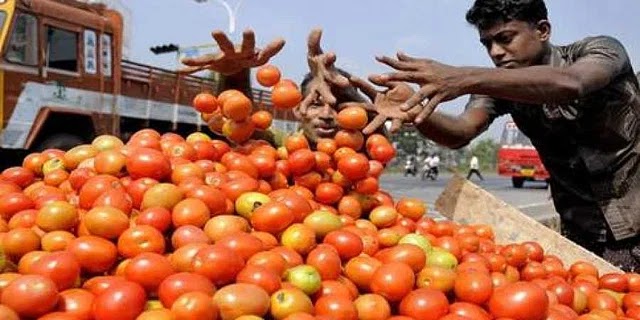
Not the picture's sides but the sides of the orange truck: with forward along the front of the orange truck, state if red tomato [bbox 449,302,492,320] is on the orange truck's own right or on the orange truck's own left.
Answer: on the orange truck's own left

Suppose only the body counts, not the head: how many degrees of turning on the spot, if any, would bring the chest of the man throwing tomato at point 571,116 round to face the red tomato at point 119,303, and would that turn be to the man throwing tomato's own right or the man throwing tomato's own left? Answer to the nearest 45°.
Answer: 0° — they already face it

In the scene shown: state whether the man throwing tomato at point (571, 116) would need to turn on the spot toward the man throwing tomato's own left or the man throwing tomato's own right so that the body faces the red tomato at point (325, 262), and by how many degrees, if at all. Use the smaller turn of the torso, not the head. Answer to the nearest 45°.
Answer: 0° — they already face it

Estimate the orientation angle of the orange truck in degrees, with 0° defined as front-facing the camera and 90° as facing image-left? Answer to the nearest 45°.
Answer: approximately 45°

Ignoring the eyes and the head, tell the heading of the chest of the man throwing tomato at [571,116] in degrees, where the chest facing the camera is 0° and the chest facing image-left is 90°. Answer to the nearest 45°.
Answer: approximately 45°

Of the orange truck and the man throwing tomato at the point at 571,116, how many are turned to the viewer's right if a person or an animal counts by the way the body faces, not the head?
0

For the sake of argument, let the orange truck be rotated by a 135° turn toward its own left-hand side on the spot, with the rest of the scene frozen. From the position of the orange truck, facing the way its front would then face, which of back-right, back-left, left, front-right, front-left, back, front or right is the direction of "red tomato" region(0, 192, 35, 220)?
right

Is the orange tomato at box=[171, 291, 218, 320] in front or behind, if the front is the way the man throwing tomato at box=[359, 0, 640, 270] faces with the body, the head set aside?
in front

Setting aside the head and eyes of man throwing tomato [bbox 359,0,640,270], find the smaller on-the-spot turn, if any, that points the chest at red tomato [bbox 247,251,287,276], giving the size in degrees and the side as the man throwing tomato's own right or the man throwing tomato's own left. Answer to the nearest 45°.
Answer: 0° — they already face it

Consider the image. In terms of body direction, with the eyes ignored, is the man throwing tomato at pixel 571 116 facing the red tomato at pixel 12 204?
yes

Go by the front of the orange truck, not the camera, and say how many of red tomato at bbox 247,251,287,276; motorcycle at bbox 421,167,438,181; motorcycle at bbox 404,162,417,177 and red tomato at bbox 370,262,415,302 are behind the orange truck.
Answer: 2

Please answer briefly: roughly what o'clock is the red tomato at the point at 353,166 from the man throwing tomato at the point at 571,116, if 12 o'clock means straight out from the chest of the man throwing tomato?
The red tomato is roughly at 12 o'clock from the man throwing tomato.

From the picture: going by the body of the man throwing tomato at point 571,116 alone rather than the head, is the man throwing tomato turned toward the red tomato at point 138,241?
yes

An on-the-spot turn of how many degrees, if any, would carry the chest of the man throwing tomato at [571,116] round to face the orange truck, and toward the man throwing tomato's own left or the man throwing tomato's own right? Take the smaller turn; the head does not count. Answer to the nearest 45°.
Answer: approximately 90° to the man throwing tomato's own right

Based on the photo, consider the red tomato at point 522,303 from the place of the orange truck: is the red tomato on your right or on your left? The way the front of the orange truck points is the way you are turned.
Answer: on your left

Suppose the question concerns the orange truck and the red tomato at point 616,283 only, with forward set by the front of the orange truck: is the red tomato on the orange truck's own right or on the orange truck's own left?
on the orange truck's own left

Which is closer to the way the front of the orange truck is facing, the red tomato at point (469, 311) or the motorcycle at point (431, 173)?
the red tomato

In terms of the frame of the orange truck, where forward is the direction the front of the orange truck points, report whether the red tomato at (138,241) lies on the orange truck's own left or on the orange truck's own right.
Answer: on the orange truck's own left
